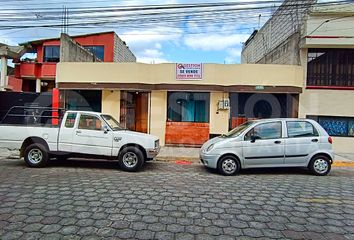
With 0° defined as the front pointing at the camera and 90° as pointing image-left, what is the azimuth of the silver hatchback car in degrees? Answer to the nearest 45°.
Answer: approximately 90°

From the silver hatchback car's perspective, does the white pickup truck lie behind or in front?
in front
